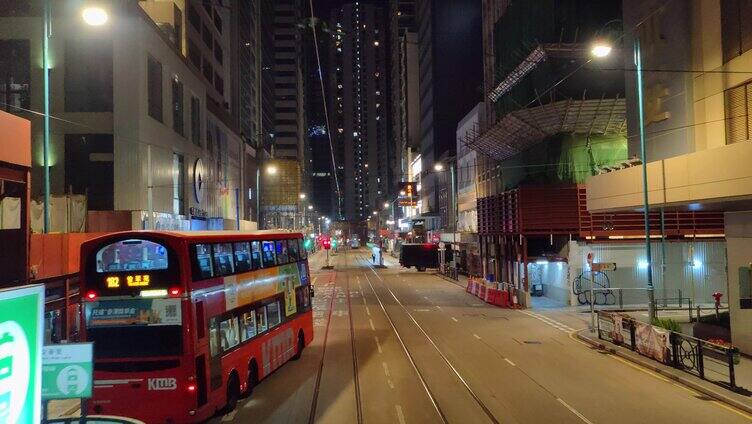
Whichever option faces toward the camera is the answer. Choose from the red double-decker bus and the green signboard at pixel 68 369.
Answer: the green signboard

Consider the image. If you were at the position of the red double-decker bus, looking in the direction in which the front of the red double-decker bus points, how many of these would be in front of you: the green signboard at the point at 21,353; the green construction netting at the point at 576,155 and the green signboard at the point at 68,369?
1

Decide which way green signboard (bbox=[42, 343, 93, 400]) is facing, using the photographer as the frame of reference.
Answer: facing the viewer

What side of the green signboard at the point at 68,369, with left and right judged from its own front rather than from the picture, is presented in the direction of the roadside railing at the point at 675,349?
left

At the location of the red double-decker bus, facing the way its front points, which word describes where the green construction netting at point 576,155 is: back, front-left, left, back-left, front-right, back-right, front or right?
front

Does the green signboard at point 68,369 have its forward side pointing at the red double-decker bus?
no

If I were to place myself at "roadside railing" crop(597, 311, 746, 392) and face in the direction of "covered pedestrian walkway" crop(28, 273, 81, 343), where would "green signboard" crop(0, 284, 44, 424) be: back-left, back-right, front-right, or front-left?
front-left

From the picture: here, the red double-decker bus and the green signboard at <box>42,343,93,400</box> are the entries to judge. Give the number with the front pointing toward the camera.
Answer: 1

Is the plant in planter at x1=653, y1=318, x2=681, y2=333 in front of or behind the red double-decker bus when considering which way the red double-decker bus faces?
in front

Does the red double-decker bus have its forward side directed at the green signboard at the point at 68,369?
no

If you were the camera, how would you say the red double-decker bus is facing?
facing away from the viewer and to the right of the viewer

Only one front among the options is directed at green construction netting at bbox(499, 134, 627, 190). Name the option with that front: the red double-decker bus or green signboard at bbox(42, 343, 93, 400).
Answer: the red double-decker bus

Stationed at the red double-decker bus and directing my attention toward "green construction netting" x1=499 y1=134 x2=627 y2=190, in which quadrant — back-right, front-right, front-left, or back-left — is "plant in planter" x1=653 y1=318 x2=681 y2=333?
front-right

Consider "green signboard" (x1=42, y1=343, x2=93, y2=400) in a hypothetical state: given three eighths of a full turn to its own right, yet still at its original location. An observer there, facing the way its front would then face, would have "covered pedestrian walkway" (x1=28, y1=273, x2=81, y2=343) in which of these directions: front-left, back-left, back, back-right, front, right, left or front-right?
front-right

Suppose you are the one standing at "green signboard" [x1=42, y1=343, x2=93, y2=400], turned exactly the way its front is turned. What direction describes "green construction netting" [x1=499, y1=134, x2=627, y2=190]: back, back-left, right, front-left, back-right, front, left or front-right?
back-left

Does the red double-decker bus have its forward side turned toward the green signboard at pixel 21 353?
no
